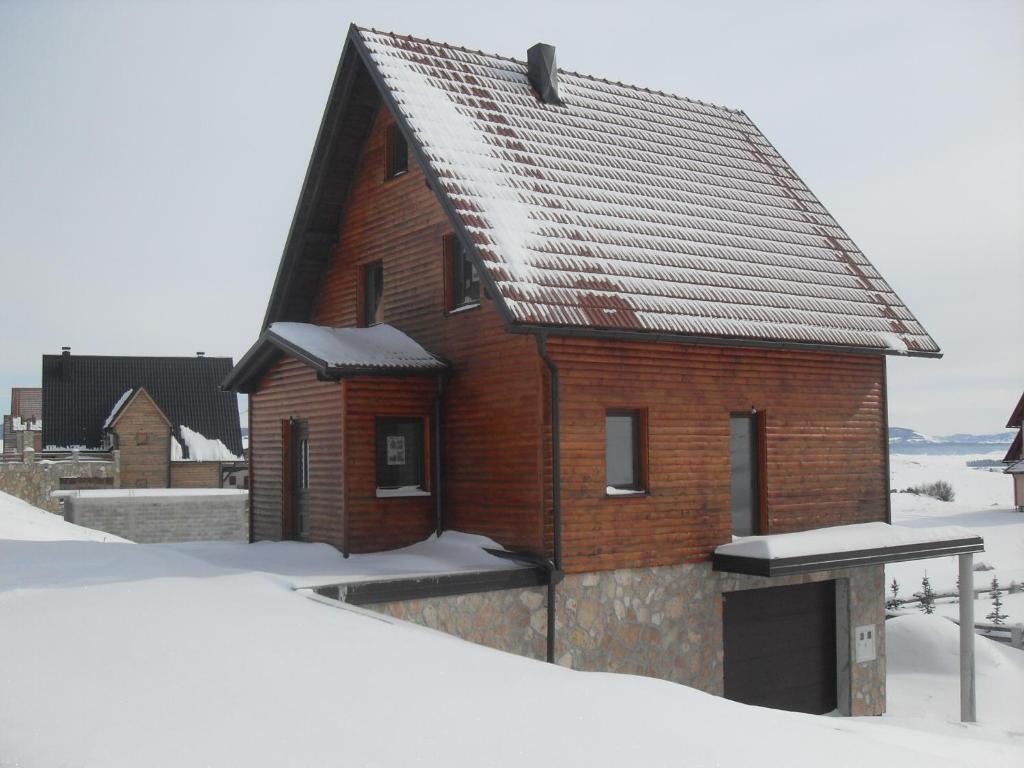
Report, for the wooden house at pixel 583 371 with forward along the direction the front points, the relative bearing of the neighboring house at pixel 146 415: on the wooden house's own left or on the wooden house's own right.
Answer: on the wooden house's own right

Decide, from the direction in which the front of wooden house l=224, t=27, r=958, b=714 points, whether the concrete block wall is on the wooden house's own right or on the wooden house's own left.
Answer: on the wooden house's own right

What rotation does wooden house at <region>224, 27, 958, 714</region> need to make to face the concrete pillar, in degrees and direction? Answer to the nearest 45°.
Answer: approximately 135° to its left

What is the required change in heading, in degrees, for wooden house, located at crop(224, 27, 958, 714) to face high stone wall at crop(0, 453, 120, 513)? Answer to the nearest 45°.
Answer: approximately 90° to its right

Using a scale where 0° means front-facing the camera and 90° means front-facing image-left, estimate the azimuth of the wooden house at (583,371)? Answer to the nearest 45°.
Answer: approximately 45°
